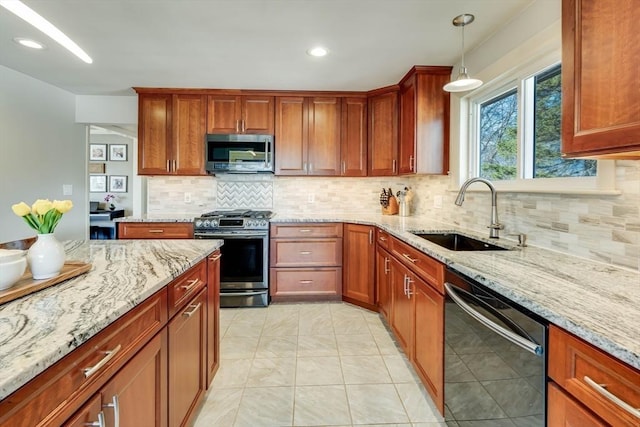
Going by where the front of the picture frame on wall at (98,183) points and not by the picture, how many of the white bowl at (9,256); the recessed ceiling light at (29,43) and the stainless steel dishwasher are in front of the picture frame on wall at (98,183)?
3

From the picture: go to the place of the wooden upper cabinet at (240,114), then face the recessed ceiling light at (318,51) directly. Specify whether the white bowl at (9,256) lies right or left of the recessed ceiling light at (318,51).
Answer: right

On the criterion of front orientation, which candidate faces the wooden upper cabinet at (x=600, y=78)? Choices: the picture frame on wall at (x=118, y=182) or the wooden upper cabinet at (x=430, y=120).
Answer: the picture frame on wall

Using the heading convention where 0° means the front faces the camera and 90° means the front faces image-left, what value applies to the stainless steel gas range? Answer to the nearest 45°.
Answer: approximately 0°

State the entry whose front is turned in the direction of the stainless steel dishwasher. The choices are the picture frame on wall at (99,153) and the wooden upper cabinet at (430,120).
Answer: the picture frame on wall

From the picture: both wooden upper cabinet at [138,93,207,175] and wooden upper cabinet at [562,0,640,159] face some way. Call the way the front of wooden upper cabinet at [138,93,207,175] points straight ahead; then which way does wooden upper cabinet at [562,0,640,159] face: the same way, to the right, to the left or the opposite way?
to the right

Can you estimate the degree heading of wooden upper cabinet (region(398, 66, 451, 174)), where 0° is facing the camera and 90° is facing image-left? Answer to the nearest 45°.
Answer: approximately 90°

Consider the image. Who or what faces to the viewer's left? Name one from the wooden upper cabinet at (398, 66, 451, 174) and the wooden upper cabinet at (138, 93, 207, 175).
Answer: the wooden upper cabinet at (398, 66, 451, 174)

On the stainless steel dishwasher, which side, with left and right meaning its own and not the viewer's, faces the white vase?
front

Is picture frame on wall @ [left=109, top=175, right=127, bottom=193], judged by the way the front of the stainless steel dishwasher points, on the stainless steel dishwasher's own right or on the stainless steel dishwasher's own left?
on the stainless steel dishwasher's own right

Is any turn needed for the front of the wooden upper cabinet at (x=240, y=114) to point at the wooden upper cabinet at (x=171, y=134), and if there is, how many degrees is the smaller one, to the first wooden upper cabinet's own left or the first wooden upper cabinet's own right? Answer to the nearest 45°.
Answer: approximately 90° to the first wooden upper cabinet's own right
